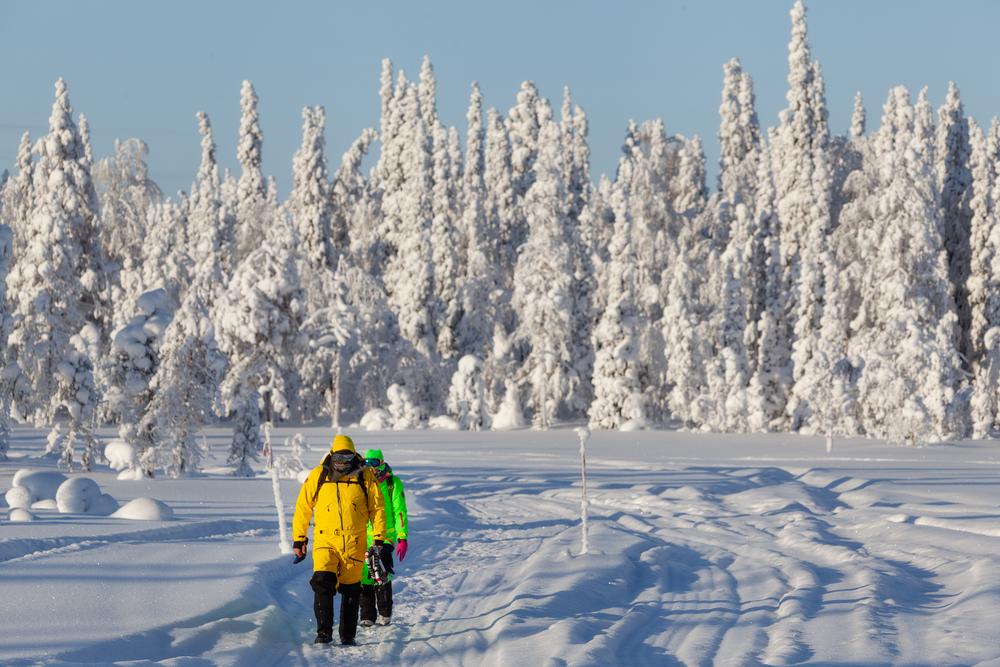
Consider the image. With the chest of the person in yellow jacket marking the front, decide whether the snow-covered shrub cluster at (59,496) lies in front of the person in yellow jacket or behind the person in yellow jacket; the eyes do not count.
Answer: behind

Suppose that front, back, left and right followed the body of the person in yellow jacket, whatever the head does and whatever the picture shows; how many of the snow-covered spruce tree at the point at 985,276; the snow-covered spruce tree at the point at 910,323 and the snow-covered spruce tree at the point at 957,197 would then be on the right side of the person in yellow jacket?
0

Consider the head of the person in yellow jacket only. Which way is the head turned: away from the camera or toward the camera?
toward the camera

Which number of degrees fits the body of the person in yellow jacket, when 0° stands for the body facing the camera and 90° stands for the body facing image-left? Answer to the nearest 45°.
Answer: approximately 0°

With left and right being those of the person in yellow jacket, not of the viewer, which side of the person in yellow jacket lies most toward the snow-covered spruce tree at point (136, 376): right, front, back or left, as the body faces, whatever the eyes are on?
back

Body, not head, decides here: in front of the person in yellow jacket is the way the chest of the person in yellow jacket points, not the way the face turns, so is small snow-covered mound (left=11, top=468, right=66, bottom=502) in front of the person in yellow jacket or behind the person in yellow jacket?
behind

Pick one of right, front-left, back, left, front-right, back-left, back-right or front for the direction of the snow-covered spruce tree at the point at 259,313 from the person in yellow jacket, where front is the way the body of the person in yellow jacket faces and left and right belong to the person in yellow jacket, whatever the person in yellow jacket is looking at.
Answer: back

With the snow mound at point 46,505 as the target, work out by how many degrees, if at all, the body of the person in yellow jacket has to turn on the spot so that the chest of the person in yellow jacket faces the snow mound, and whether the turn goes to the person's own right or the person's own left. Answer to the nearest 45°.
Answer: approximately 135° to the person's own right

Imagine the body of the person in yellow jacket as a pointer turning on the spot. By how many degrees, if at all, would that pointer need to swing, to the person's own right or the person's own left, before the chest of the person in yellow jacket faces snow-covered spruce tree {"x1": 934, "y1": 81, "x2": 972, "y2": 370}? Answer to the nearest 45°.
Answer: approximately 135° to the person's own left

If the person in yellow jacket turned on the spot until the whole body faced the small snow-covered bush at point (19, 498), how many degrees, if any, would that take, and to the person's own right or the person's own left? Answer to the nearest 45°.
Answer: approximately 135° to the person's own right
